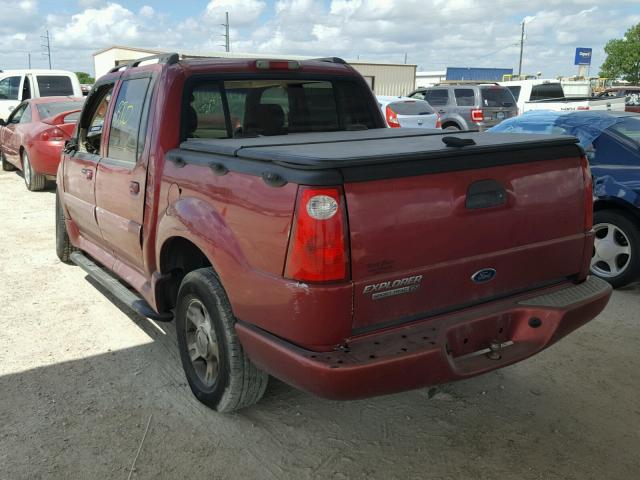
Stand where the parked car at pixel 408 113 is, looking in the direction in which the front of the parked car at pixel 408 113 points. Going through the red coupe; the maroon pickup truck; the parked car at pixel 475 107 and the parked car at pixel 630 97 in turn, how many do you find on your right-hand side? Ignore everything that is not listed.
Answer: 2

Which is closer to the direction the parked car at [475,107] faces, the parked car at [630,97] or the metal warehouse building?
the metal warehouse building

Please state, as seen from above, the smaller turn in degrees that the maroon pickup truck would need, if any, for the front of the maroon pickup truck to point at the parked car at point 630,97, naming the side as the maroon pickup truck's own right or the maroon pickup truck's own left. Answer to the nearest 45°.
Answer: approximately 90° to the maroon pickup truck's own right

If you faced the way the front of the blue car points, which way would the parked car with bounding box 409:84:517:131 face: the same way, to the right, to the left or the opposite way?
to the left

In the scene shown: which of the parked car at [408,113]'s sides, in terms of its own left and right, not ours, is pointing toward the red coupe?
left

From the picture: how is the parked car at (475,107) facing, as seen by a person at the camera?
facing away from the viewer and to the left of the viewer

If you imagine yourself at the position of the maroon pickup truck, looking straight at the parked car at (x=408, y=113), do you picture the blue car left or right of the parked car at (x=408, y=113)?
right

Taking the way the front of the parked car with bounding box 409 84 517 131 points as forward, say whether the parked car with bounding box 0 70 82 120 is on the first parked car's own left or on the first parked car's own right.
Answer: on the first parked car's own left

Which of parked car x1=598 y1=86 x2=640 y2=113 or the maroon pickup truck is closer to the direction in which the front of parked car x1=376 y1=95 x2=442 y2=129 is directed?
the parked car

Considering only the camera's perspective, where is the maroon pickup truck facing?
facing away from the viewer and to the left of the viewer

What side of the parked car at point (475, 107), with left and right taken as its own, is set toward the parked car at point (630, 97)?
right

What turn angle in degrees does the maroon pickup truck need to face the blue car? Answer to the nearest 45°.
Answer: approximately 90° to its right
